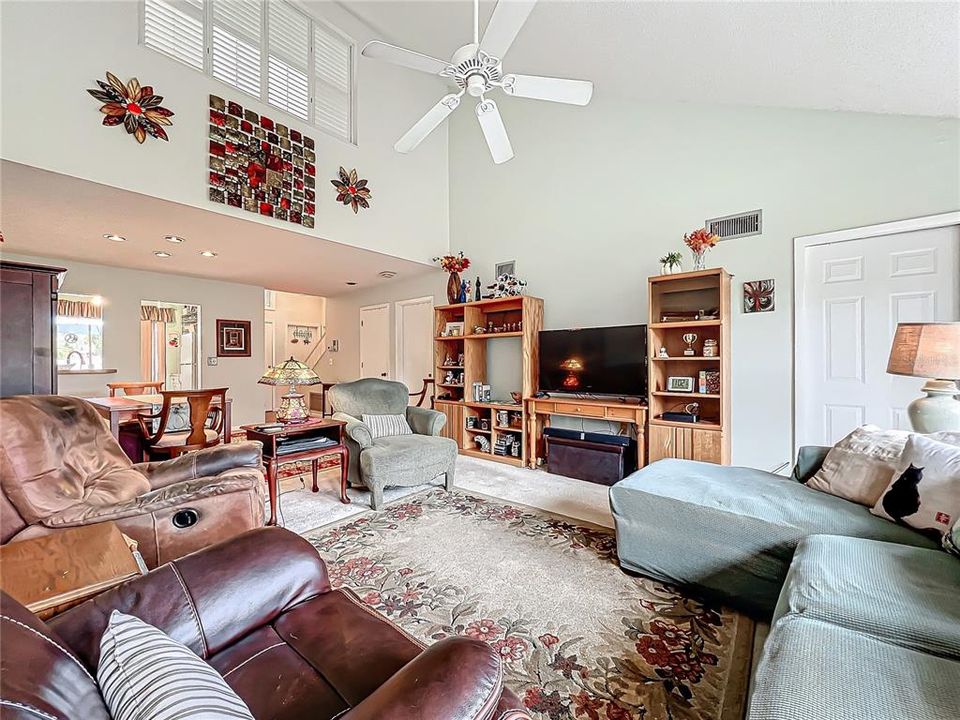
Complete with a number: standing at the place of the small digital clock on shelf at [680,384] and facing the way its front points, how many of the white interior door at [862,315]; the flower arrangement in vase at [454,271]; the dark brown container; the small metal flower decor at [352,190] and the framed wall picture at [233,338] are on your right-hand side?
4

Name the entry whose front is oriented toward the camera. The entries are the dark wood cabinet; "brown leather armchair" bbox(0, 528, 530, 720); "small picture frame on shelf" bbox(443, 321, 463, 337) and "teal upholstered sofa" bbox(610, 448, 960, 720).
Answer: the small picture frame on shelf

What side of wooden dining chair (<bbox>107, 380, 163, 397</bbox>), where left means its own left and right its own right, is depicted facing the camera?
front

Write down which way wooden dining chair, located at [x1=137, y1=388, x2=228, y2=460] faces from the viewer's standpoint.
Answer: facing away from the viewer and to the left of the viewer

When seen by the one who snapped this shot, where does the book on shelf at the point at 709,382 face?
facing the viewer

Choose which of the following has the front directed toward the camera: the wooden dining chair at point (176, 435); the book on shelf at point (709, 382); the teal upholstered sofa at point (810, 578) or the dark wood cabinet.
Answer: the book on shelf

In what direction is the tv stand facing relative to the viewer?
toward the camera

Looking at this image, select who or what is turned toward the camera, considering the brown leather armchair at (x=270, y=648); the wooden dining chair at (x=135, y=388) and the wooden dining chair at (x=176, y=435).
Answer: the wooden dining chair at (x=135, y=388)

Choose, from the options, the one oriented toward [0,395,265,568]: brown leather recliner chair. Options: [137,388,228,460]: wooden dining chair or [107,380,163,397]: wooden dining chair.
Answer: [107,380,163,397]: wooden dining chair

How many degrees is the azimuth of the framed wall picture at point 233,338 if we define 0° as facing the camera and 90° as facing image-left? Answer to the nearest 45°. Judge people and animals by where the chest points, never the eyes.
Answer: approximately 0°

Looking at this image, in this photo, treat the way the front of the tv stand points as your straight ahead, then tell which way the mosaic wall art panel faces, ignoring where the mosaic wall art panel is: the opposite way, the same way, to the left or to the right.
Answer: to the left

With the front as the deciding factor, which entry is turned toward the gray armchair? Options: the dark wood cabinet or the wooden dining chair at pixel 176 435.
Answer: the dark wood cabinet

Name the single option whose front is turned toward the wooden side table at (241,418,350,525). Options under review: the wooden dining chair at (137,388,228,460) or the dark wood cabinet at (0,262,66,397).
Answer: the dark wood cabinet

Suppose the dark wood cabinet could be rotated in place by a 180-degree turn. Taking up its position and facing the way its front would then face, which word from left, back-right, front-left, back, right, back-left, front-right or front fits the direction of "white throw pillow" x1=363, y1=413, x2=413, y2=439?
back

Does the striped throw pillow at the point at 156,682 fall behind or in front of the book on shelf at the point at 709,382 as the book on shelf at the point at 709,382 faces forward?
in front

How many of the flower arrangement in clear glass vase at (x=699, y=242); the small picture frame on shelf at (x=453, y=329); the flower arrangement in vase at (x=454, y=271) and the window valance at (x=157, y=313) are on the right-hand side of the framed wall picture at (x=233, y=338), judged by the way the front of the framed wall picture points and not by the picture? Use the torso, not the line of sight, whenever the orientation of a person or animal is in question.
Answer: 1
